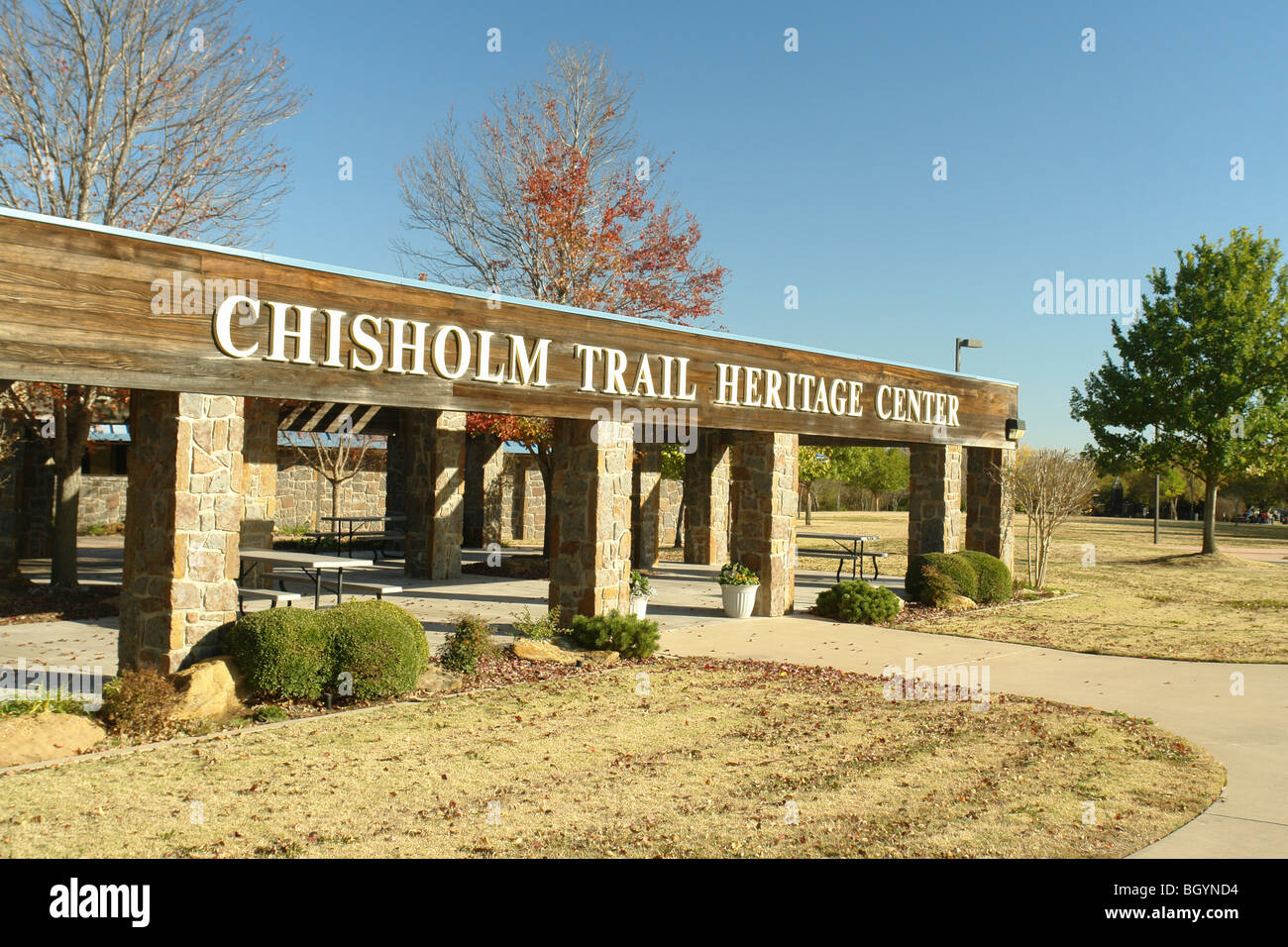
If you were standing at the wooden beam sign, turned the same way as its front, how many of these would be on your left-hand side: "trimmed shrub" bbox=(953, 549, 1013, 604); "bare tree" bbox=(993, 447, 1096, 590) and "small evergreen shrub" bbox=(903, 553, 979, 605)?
3

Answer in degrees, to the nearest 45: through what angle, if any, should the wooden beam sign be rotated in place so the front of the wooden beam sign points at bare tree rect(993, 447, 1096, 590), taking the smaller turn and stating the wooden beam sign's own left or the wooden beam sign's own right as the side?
approximately 90° to the wooden beam sign's own left

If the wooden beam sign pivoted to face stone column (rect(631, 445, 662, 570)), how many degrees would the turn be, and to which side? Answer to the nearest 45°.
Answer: approximately 135° to its left

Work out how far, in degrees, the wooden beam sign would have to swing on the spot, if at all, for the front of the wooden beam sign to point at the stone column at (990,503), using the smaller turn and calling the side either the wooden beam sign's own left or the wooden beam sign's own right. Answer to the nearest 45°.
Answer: approximately 90° to the wooden beam sign's own left

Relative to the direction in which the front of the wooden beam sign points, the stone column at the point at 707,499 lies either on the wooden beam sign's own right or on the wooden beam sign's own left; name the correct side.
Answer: on the wooden beam sign's own left

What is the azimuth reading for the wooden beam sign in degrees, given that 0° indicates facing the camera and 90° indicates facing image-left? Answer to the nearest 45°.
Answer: approximately 315°
